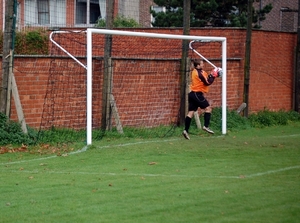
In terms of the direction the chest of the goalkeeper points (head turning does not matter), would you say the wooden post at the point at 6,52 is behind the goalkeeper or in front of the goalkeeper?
behind

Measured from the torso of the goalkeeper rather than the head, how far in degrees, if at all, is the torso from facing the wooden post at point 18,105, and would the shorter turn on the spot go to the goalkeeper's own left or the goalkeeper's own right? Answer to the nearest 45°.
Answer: approximately 135° to the goalkeeper's own right

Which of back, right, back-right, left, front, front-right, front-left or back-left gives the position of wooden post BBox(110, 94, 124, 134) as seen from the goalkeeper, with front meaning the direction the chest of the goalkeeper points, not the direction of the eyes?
back

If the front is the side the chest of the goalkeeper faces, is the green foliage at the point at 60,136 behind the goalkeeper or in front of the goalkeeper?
behind
